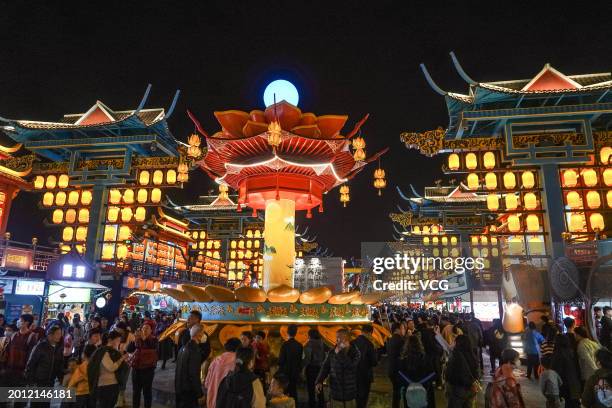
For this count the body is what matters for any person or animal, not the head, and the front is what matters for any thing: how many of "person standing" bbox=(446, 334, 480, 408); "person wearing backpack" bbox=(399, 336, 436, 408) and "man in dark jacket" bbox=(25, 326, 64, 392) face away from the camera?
2

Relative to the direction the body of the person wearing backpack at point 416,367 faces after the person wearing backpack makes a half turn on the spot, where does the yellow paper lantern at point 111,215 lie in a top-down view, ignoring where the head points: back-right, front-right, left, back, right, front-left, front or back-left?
back-right

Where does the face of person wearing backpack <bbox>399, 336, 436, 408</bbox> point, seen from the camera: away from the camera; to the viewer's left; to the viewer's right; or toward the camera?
away from the camera

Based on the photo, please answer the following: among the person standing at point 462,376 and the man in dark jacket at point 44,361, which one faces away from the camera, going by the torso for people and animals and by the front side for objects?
the person standing

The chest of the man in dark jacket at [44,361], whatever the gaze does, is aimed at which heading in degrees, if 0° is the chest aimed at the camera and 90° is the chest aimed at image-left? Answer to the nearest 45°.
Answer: approximately 315°

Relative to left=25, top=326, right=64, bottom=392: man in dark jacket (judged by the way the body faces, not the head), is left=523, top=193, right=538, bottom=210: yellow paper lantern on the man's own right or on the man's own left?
on the man's own left

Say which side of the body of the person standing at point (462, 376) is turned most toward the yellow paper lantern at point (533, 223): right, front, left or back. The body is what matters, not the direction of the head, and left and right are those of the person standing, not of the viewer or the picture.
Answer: front

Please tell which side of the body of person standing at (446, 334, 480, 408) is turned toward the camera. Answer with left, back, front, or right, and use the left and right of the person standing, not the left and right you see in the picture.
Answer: back

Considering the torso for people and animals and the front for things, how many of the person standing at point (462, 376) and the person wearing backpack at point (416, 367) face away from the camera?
2

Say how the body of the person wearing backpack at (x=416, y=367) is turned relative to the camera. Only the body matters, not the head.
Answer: away from the camera

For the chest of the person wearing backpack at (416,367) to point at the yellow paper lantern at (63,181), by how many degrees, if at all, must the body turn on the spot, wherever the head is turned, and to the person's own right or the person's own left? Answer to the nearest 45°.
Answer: approximately 45° to the person's own left

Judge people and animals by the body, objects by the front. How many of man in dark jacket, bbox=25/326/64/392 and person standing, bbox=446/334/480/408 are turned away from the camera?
1

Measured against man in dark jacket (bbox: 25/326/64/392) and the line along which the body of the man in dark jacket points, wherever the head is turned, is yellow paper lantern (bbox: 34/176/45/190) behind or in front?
behind

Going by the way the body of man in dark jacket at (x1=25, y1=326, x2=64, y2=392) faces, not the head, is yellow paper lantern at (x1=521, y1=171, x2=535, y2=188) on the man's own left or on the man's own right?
on the man's own left

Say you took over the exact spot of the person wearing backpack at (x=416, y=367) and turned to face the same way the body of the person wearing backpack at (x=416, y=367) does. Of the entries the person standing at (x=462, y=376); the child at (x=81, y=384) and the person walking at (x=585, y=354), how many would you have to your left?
1
